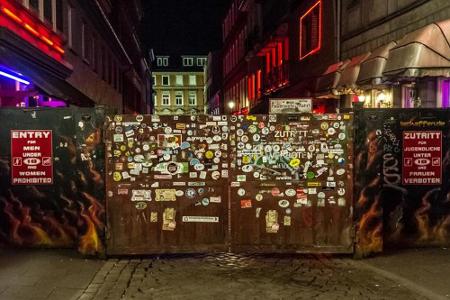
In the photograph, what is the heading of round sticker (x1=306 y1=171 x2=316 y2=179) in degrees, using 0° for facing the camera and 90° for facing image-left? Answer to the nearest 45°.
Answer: approximately 0°

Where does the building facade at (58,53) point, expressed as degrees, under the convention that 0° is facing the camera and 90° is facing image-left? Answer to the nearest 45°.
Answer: approximately 270°

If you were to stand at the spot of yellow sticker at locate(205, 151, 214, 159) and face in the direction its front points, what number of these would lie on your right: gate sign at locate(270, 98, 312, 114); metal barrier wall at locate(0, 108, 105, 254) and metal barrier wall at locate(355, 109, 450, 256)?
1

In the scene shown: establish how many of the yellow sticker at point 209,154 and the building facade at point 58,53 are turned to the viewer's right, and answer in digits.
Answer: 1

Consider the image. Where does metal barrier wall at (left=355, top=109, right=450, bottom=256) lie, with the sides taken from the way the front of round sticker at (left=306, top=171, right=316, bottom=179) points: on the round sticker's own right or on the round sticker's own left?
on the round sticker's own left
